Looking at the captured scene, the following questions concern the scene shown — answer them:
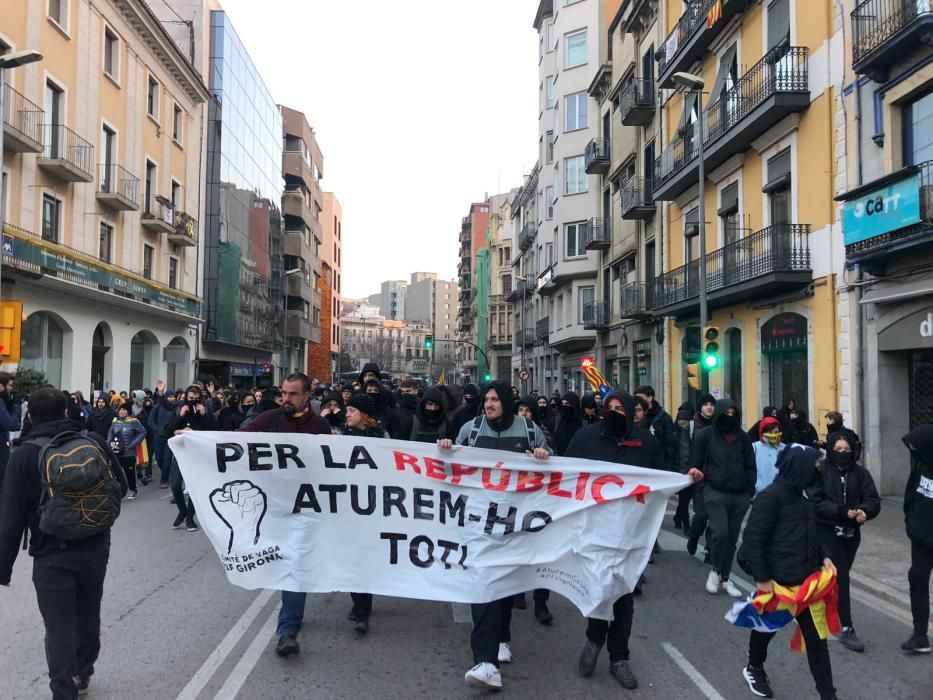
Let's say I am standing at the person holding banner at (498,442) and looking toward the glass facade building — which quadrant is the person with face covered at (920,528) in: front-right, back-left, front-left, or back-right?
back-right

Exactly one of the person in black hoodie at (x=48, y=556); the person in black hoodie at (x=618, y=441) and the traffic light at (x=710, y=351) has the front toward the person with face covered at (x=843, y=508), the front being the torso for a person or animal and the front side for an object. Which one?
the traffic light

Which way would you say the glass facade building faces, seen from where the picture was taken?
facing to the right of the viewer

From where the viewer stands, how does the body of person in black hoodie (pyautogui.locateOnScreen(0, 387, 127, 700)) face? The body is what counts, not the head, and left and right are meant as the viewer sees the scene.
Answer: facing away from the viewer

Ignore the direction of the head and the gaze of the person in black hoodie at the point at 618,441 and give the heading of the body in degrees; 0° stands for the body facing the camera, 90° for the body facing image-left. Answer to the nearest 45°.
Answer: approximately 0°

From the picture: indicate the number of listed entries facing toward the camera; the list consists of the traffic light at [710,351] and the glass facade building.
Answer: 1

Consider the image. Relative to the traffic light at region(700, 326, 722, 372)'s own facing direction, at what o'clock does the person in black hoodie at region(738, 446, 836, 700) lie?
The person in black hoodie is roughly at 12 o'clock from the traffic light.

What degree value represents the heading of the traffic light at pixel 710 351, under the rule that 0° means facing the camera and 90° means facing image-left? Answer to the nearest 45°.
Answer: approximately 0°

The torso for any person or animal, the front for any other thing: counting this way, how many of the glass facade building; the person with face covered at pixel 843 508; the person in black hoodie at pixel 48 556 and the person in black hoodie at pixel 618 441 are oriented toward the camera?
2

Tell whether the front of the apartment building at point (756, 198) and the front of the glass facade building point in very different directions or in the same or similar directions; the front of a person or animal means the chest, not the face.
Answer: very different directions

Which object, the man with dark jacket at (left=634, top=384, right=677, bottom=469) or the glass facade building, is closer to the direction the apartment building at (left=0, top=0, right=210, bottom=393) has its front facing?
the man with dark jacket
